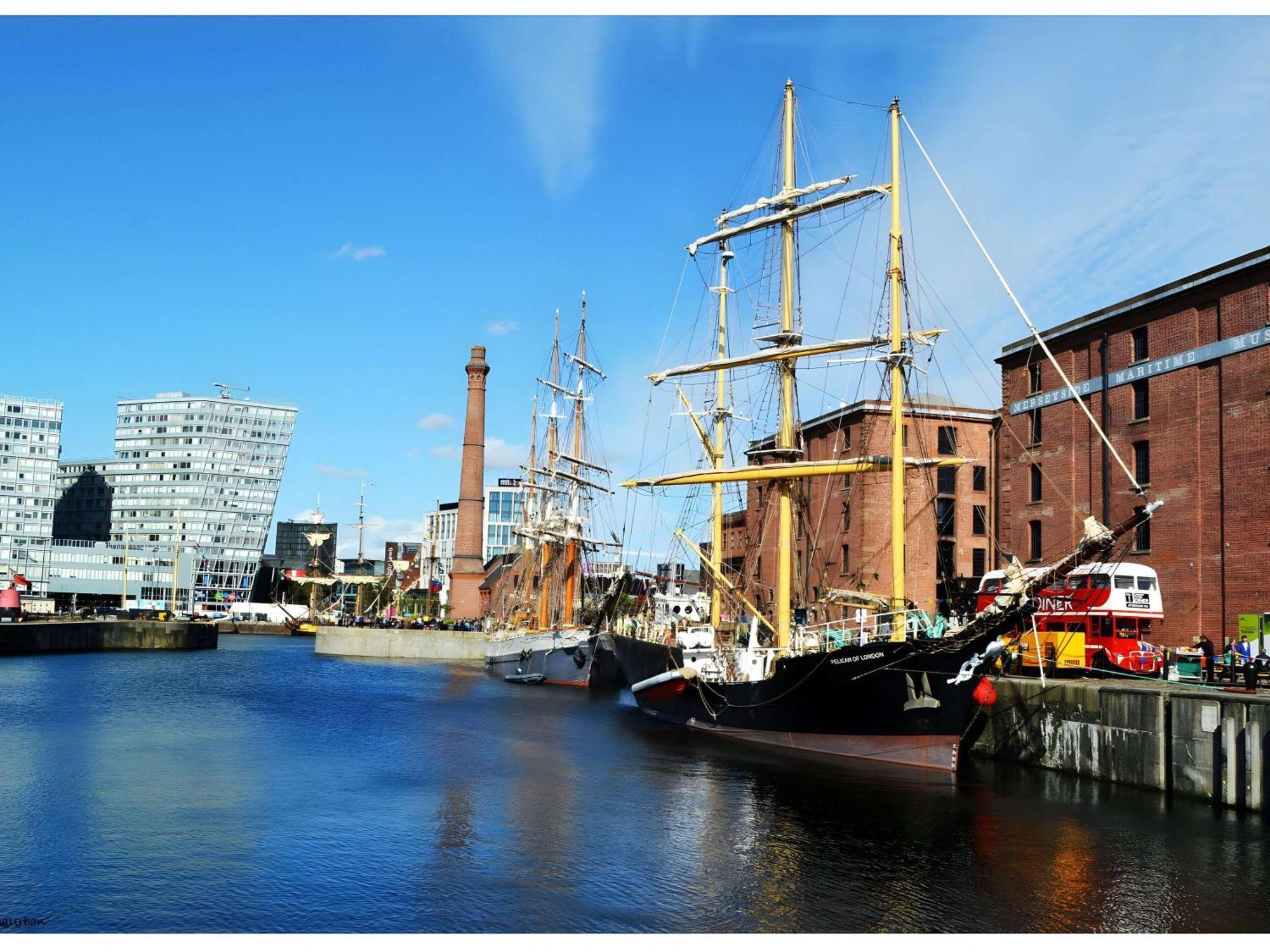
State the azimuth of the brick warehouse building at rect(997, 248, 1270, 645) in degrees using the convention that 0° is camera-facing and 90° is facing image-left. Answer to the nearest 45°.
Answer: approximately 45°

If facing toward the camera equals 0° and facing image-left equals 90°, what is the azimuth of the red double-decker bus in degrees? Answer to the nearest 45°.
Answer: approximately 315°

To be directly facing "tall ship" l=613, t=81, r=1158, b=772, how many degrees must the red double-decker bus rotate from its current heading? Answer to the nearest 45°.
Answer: approximately 90° to its right

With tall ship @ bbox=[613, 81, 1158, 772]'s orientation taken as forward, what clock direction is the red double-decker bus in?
The red double-decker bus is roughly at 10 o'clock from the tall ship.

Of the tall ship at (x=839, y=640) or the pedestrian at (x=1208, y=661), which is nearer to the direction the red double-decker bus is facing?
the pedestrian

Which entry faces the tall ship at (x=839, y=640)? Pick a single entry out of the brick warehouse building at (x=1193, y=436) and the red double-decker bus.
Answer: the brick warehouse building

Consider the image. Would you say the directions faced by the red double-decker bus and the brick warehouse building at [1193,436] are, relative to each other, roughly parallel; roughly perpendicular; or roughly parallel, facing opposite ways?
roughly perpendicular

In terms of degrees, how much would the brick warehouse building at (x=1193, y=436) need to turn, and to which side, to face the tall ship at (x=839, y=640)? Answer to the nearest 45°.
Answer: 0° — it already faces it
